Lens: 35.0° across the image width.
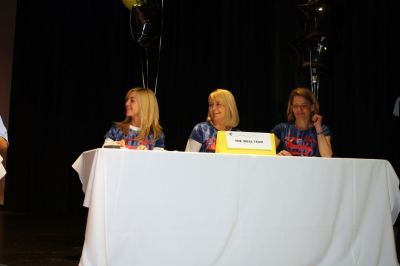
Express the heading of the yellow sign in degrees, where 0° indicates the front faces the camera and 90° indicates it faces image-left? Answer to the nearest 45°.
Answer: approximately 0°

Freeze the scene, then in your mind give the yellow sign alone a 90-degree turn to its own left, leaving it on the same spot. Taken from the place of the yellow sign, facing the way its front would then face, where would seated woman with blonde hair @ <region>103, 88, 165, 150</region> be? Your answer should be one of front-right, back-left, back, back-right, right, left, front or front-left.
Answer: back-left

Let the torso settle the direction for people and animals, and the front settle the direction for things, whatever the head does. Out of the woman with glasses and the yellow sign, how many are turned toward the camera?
2

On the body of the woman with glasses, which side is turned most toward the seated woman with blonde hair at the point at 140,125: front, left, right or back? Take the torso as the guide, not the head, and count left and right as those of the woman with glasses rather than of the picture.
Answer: right

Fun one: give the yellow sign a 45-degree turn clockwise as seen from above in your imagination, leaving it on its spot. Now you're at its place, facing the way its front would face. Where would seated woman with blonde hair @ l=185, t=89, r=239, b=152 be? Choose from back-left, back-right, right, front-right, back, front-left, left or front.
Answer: back-right
